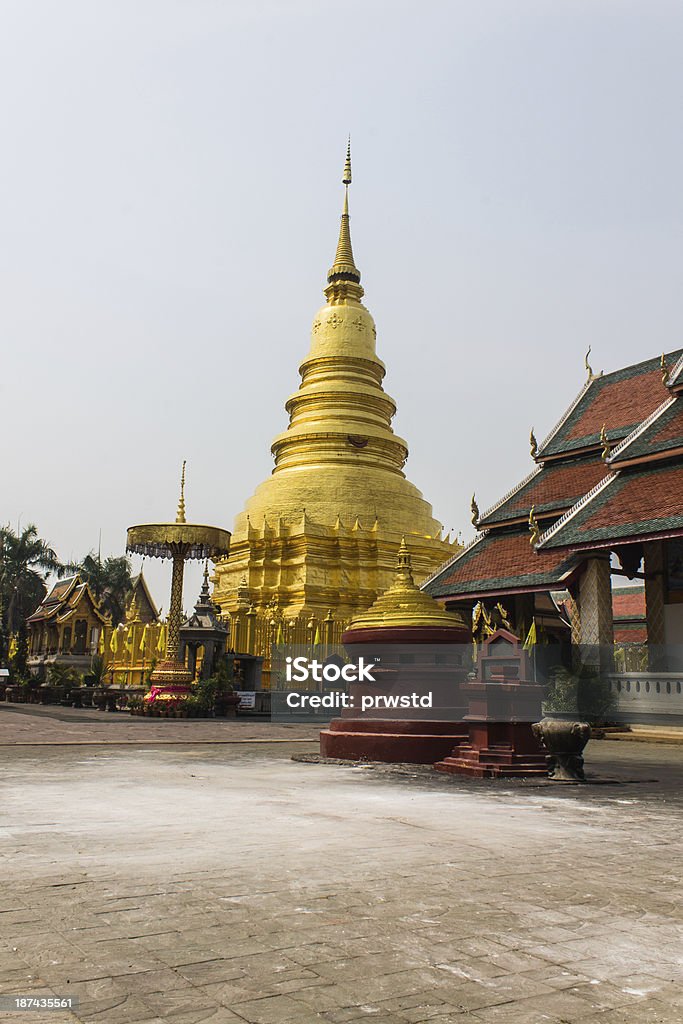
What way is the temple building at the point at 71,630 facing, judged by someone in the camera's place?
facing the viewer and to the right of the viewer

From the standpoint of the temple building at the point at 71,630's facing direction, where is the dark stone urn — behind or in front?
in front

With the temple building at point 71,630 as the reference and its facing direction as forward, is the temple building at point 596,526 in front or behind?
in front

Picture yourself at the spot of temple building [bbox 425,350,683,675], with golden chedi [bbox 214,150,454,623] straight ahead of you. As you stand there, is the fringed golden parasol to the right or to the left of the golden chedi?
left
